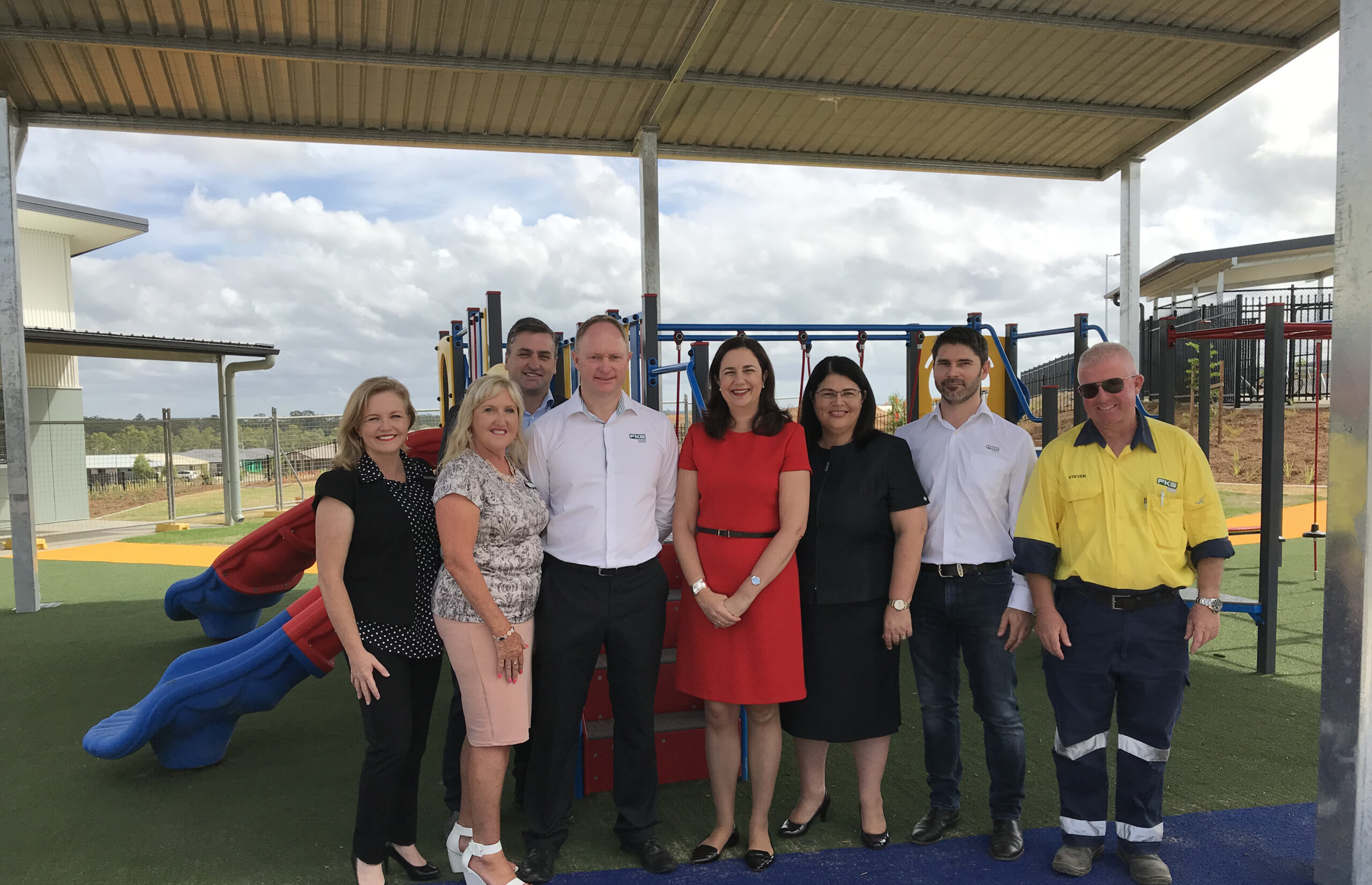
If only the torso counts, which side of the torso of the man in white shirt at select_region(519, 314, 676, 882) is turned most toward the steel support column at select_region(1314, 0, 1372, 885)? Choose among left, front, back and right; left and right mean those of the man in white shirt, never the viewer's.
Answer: left

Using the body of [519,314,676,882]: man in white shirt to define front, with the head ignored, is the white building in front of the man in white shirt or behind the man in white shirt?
behind

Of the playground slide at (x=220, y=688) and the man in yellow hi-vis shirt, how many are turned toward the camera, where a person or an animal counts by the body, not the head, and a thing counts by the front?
1

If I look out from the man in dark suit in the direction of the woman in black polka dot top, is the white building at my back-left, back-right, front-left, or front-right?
back-right

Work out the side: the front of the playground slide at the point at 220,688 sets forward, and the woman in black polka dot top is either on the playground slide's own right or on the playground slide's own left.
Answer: on the playground slide's own left

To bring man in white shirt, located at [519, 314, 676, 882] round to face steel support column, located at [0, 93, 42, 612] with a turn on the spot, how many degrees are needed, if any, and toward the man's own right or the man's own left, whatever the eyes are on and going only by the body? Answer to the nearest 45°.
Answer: approximately 135° to the man's own right

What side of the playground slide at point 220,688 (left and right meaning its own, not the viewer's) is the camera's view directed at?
left

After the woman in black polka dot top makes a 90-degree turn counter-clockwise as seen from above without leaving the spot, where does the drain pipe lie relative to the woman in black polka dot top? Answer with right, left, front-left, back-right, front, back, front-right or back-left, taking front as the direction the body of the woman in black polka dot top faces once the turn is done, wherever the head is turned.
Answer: front-left

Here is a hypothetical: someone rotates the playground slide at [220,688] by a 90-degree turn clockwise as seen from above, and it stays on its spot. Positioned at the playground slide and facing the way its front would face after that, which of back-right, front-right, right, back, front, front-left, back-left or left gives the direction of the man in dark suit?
back-right

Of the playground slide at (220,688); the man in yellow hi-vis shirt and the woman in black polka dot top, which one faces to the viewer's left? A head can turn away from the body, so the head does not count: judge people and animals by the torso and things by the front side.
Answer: the playground slide
